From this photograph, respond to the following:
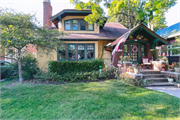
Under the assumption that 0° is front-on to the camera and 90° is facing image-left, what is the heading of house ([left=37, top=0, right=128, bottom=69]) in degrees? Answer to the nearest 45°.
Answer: approximately 0°

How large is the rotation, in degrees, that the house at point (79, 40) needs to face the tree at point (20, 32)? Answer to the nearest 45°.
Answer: approximately 45° to its right

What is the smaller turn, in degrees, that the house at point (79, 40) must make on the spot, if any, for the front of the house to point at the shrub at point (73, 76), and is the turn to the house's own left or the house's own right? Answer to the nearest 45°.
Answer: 0° — it already faces it
